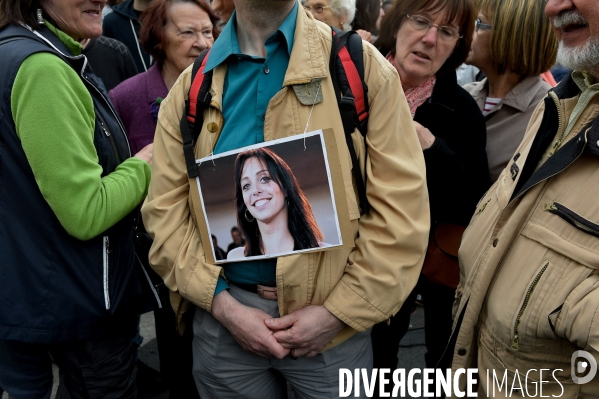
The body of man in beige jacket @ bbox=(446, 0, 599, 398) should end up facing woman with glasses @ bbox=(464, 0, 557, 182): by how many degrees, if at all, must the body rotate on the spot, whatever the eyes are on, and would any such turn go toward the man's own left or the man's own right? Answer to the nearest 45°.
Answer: approximately 135° to the man's own right

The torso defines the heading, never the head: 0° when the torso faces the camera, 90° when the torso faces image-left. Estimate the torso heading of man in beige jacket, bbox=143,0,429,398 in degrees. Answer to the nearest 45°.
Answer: approximately 0°

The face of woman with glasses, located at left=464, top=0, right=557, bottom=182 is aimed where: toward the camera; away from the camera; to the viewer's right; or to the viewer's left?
to the viewer's left

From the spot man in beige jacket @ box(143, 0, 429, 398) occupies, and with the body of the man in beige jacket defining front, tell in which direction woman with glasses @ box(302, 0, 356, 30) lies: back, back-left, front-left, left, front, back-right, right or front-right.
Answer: back

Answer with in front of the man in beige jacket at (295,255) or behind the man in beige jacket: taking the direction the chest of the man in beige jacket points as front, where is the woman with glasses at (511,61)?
behind

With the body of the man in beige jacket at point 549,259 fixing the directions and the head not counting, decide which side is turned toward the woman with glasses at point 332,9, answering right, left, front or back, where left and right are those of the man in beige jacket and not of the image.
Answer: right
